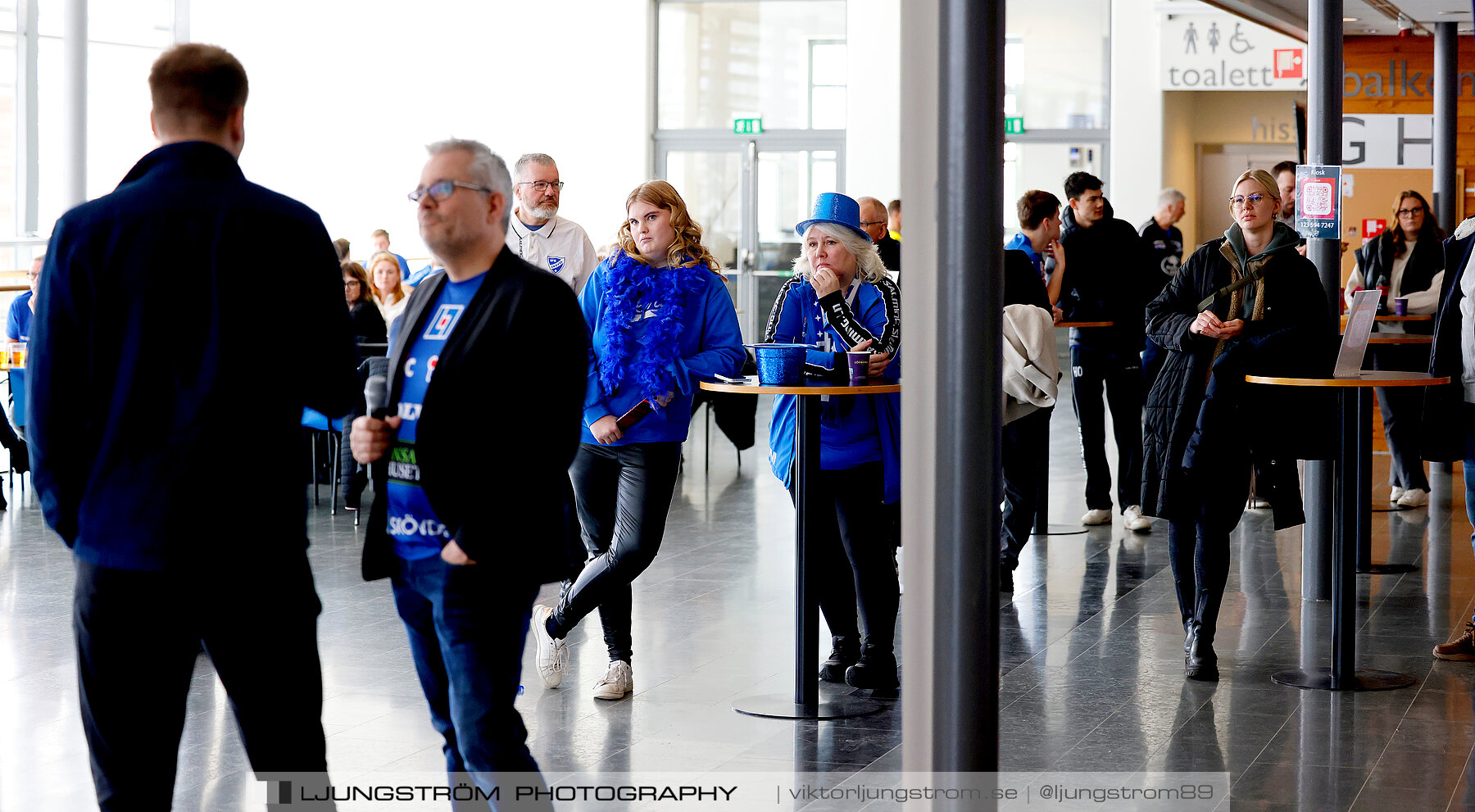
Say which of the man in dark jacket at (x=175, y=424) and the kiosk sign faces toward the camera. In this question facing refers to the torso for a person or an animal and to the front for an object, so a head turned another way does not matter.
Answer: the kiosk sign

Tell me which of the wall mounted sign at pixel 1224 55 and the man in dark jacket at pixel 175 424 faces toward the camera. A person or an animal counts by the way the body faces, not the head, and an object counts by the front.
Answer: the wall mounted sign

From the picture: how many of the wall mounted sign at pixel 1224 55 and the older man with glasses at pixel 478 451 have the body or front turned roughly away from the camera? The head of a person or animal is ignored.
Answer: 0

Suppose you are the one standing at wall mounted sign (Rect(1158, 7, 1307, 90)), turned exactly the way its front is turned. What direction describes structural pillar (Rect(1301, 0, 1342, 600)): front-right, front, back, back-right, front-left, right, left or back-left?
front

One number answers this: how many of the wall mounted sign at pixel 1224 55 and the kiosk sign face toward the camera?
2

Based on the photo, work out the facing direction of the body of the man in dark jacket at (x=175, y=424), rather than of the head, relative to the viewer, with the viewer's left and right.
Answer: facing away from the viewer

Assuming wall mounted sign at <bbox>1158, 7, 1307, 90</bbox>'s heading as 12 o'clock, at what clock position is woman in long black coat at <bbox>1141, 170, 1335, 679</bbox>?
The woman in long black coat is roughly at 12 o'clock from the wall mounted sign.

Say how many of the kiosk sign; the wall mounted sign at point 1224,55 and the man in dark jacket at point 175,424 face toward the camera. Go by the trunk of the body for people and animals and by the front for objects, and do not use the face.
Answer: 2

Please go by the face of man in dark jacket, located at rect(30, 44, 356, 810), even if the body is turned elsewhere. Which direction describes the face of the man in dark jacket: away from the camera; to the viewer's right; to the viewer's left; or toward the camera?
away from the camera

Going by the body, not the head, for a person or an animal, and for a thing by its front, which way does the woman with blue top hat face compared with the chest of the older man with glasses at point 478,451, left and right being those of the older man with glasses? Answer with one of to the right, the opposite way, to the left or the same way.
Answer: the same way

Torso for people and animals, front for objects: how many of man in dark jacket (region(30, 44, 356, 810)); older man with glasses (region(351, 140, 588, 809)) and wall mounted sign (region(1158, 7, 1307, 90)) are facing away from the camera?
1

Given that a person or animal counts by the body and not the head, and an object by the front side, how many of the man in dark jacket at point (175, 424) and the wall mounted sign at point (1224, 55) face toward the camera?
1

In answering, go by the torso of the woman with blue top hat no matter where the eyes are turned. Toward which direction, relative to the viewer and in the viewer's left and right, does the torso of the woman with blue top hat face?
facing the viewer and to the left of the viewer

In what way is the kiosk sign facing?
toward the camera

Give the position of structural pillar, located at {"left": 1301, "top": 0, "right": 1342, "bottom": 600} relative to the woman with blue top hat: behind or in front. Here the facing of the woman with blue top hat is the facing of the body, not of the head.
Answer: behind

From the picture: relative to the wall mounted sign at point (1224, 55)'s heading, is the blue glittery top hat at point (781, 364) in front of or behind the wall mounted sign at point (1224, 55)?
in front

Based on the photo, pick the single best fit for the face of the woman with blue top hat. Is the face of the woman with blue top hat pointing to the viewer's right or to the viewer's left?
to the viewer's left

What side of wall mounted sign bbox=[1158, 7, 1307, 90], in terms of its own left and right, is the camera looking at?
front
